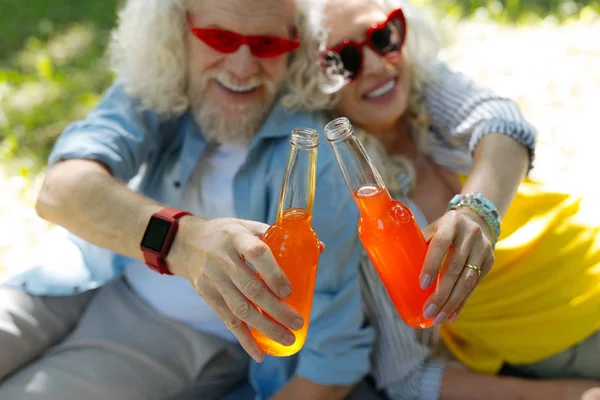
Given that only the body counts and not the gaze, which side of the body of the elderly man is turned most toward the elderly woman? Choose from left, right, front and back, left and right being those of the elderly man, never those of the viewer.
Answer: left

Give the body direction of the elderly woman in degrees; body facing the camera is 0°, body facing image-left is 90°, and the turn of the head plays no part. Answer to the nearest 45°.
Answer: approximately 0°

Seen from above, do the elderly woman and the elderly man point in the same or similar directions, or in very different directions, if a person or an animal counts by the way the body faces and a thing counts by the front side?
same or similar directions

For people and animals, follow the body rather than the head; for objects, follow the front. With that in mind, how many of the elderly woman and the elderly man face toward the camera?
2
